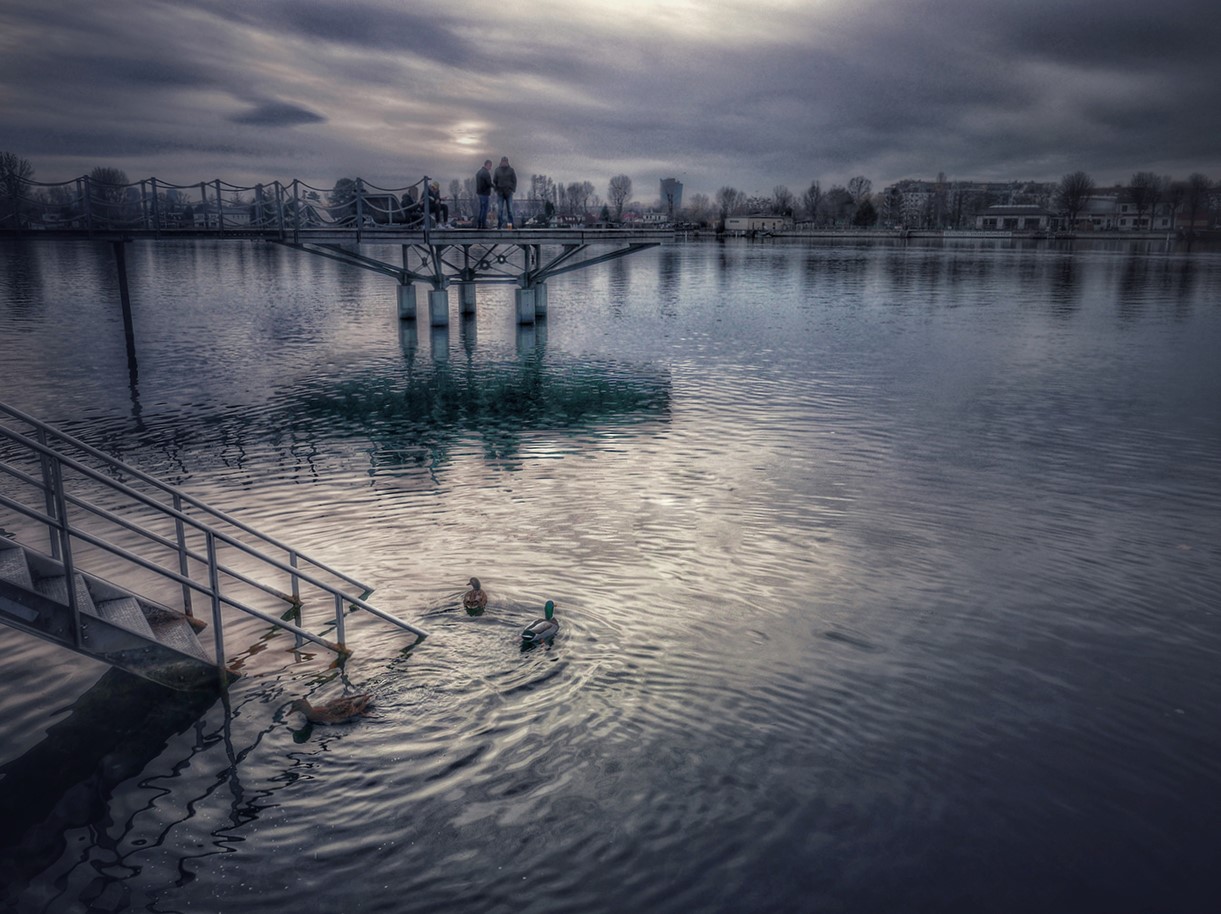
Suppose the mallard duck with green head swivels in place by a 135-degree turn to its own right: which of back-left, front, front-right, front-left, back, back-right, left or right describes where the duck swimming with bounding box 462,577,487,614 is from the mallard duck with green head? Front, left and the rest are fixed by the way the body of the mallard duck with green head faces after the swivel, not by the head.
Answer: back-right

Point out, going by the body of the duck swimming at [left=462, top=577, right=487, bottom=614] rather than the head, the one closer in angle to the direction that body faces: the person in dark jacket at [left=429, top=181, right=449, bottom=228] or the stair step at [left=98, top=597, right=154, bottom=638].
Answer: the person in dark jacket

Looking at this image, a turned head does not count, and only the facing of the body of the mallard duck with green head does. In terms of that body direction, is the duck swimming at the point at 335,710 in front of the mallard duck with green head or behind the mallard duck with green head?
behind

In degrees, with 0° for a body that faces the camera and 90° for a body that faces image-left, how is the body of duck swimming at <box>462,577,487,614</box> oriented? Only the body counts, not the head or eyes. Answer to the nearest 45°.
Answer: approximately 180°

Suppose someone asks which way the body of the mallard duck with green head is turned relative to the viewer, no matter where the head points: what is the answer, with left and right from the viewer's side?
facing away from the viewer and to the right of the viewer

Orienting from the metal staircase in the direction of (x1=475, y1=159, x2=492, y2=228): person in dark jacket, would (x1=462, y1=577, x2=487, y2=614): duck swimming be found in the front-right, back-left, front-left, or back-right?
front-right

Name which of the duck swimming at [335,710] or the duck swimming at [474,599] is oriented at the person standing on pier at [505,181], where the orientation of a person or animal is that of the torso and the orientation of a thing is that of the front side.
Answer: the duck swimming at [474,599]

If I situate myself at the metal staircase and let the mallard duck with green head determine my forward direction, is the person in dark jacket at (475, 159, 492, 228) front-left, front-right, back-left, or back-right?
front-left

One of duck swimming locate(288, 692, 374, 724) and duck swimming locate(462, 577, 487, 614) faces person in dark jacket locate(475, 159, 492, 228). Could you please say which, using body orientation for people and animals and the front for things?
duck swimming locate(462, 577, 487, 614)

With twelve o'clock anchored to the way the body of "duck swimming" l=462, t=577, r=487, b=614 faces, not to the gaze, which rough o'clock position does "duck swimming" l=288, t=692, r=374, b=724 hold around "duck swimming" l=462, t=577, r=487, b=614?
"duck swimming" l=288, t=692, r=374, b=724 is roughly at 7 o'clock from "duck swimming" l=462, t=577, r=487, b=614.

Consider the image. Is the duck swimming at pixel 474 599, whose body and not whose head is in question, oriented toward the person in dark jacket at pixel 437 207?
yes

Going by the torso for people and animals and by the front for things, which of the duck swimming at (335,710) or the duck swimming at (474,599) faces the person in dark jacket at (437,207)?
the duck swimming at (474,599)
